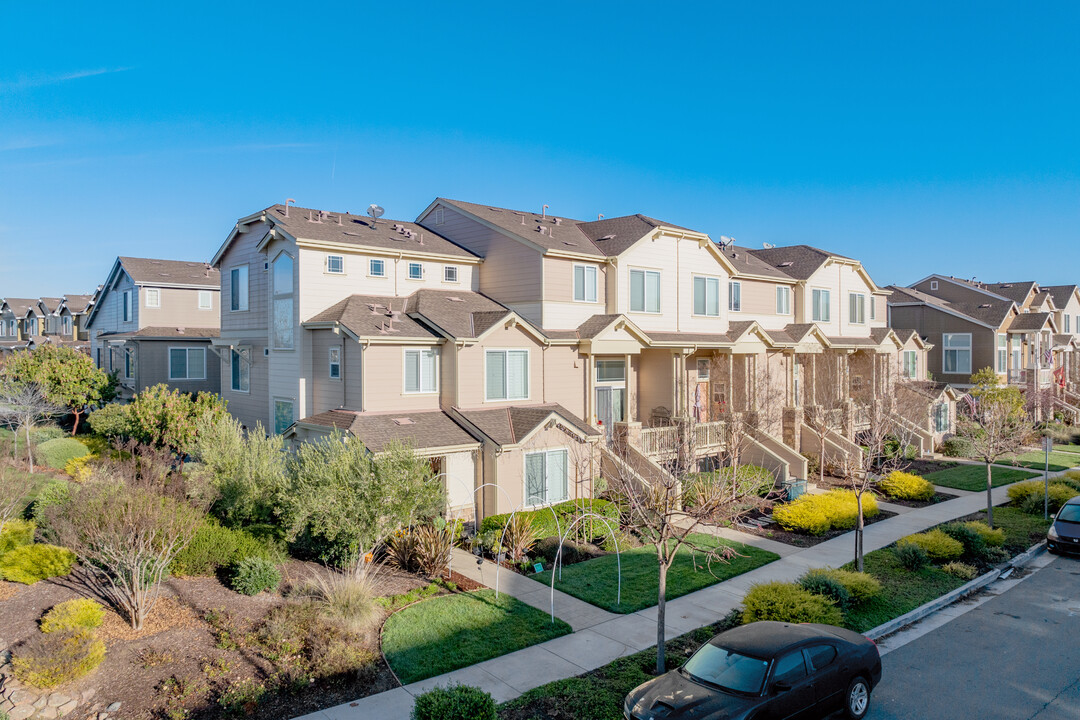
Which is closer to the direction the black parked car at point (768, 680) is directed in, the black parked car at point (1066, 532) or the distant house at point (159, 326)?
the distant house

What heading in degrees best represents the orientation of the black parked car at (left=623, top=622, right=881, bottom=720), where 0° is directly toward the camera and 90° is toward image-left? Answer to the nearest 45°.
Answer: approximately 45°

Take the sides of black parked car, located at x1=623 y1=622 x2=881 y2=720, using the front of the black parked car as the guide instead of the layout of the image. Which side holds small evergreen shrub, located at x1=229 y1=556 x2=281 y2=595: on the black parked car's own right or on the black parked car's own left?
on the black parked car's own right

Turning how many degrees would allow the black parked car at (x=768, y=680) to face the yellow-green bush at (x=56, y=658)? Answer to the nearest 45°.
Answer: approximately 45° to its right

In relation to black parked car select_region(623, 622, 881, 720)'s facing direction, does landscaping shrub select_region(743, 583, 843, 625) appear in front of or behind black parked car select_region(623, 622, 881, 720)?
behind

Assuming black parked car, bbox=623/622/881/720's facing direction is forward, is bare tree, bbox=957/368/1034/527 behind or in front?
behind

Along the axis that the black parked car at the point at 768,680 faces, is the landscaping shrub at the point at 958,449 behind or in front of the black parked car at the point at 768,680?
behind

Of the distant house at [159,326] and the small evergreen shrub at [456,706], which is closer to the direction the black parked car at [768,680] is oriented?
the small evergreen shrub

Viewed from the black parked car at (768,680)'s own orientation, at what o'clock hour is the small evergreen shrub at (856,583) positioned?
The small evergreen shrub is roughly at 5 o'clock from the black parked car.

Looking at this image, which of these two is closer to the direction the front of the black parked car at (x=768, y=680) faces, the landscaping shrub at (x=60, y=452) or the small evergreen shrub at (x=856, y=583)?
the landscaping shrub

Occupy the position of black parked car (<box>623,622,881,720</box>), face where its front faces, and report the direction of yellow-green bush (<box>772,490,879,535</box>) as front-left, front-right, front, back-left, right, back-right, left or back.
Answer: back-right

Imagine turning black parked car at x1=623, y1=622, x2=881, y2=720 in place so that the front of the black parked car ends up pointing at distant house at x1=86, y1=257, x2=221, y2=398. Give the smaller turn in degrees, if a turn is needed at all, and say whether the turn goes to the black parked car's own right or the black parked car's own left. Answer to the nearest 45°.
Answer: approximately 90° to the black parked car's own right

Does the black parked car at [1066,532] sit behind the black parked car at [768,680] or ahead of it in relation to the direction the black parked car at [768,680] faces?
behind

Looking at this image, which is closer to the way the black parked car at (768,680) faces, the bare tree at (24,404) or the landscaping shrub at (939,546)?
the bare tree
